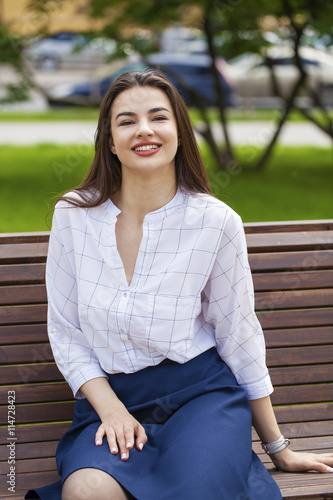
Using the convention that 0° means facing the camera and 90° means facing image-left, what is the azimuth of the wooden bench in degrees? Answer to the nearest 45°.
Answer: approximately 0°
